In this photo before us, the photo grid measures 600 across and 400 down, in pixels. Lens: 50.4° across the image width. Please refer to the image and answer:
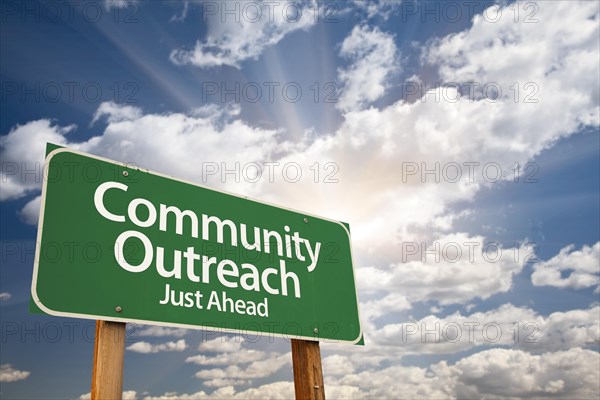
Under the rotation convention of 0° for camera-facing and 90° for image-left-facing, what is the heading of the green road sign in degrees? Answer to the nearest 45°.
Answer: approximately 315°
